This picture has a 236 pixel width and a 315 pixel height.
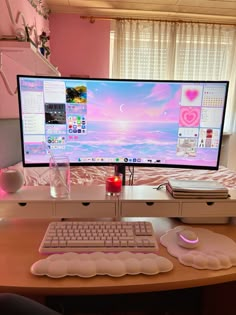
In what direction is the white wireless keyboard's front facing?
toward the camera

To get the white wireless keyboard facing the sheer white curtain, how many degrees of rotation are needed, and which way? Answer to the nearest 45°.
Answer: approximately 180°

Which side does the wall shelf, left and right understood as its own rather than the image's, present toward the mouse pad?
right

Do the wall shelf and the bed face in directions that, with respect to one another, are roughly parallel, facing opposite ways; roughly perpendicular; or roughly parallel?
roughly parallel

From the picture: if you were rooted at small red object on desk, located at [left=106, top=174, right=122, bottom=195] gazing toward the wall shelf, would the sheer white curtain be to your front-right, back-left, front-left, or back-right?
front-right

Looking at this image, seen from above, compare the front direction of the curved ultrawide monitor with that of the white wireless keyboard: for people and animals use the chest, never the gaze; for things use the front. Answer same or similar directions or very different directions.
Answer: same or similar directions

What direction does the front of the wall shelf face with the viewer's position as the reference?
facing to the right of the viewer

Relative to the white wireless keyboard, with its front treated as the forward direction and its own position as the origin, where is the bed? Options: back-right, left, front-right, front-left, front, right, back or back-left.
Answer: back

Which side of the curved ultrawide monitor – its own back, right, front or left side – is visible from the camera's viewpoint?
front
